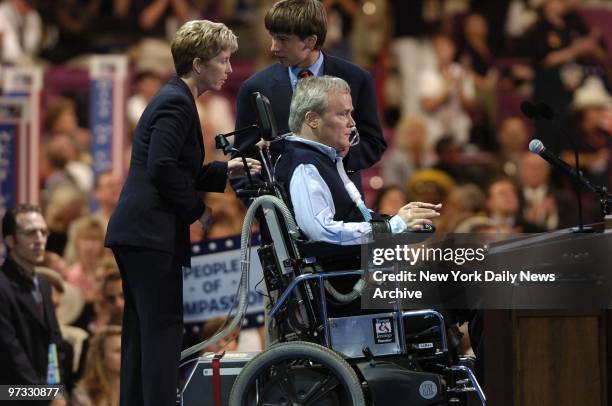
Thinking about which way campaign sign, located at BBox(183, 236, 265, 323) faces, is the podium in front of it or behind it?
in front

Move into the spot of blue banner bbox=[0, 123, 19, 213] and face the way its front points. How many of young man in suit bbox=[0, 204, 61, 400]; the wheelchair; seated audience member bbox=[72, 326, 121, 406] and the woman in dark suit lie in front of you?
4

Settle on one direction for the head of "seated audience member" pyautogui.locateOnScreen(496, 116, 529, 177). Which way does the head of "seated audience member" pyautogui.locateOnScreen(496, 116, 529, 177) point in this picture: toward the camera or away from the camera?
toward the camera

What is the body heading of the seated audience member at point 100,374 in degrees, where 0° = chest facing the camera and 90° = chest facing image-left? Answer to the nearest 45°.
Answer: approximately 315°

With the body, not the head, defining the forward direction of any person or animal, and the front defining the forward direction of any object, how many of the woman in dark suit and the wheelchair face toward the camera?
0

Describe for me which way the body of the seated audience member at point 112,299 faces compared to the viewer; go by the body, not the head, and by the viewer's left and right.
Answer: facing the viewer and to the right of the viewer

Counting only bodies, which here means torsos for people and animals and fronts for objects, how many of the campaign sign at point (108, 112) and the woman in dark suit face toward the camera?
1

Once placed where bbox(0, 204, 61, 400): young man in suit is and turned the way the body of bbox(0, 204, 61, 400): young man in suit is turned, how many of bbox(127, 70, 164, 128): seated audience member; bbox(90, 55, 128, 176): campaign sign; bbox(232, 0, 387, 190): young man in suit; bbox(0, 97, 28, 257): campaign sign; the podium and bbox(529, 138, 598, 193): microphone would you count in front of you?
3

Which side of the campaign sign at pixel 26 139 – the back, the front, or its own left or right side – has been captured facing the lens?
front

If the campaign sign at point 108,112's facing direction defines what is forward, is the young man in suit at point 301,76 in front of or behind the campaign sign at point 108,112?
in front

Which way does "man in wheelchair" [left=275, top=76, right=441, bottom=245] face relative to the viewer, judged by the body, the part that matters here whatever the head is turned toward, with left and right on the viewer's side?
facing to the right of the viewer

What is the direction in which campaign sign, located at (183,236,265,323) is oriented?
toward the camera

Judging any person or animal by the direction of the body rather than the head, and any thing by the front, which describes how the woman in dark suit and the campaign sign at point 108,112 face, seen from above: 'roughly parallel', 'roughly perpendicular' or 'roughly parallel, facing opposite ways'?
roughly perpendicular

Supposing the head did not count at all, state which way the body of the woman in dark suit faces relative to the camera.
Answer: to the viewer's right

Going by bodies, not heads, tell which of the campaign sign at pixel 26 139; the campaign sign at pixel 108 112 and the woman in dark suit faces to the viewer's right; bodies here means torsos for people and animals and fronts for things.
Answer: the woman in dark suit

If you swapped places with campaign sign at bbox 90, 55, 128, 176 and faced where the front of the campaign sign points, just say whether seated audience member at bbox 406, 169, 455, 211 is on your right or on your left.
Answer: on your left

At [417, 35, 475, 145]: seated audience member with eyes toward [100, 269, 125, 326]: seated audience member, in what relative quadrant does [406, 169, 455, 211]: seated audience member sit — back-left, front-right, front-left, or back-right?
front-left

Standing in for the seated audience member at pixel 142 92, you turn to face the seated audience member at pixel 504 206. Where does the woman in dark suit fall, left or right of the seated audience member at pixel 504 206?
right

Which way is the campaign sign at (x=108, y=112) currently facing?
toward the camera

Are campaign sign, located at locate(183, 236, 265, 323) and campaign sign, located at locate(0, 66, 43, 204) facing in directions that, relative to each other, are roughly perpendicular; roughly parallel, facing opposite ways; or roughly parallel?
roughly parallel
